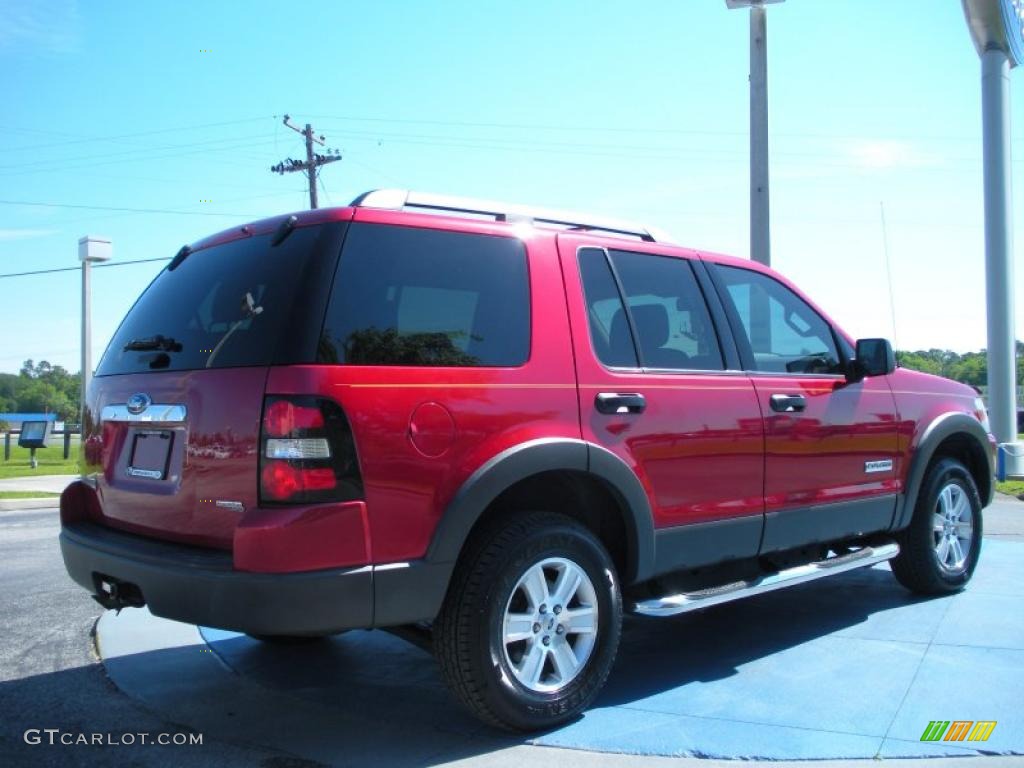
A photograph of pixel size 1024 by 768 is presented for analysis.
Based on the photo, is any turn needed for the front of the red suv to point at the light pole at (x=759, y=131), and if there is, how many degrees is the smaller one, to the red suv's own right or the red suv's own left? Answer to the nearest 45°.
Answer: approximately 45° to the red suv's own left

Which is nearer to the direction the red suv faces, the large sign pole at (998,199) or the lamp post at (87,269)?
the large sign pole

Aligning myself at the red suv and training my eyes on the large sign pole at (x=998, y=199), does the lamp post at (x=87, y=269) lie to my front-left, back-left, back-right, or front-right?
front-left

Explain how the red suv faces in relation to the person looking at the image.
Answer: facing away from the viewer and to the right of the viewer

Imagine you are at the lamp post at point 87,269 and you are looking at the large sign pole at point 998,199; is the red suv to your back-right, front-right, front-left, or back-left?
front-right

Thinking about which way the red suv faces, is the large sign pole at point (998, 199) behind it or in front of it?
in front

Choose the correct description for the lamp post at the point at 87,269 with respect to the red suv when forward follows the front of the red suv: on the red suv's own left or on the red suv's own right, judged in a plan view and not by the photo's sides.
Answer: on the red suv's own left

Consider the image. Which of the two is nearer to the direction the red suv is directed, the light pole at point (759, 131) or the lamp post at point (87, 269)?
the light pole
